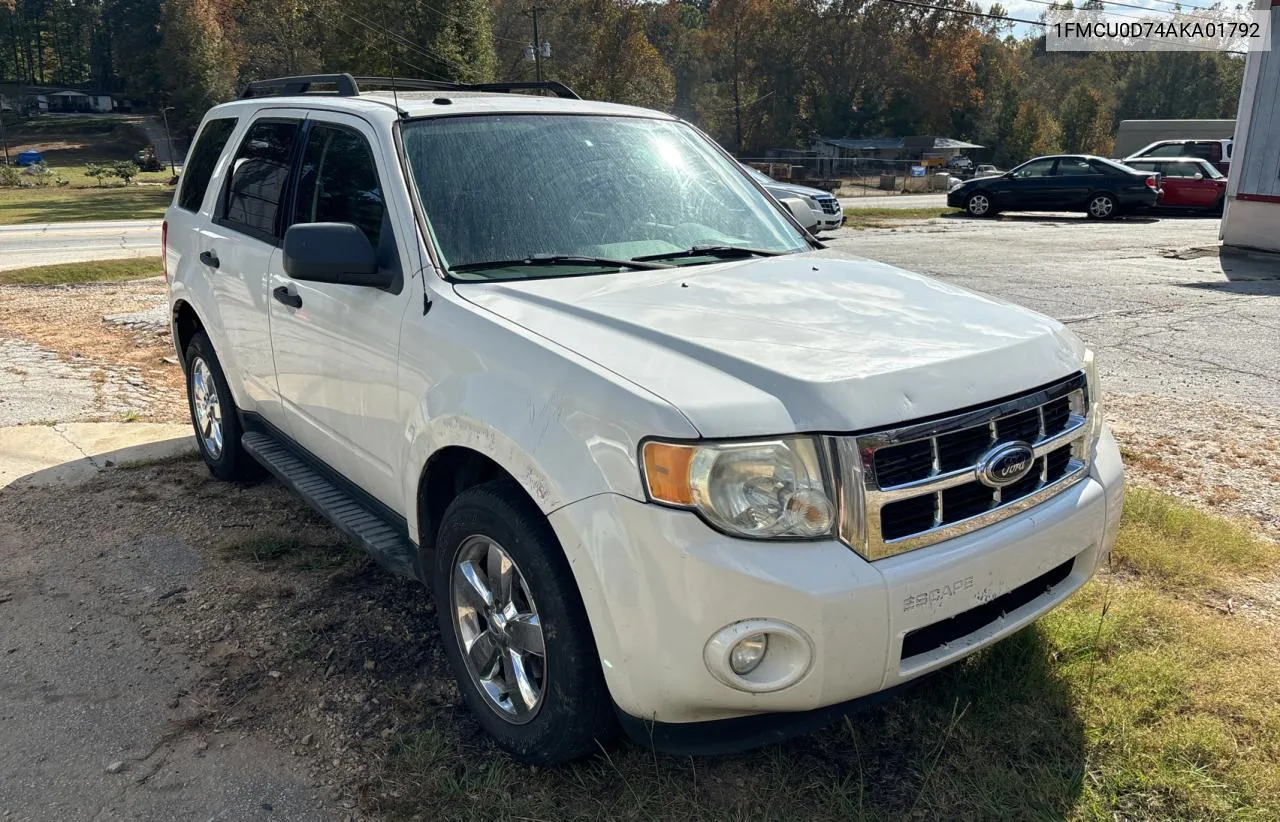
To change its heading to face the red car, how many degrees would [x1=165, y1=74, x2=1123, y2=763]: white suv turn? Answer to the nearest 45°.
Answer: approximately 90° to its left

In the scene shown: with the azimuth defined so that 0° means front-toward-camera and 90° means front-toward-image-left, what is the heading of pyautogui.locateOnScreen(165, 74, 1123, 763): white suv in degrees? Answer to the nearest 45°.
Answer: approximately 315°

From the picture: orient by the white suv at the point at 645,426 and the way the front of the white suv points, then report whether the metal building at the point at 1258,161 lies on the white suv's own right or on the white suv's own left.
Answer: on the white suv's own left
